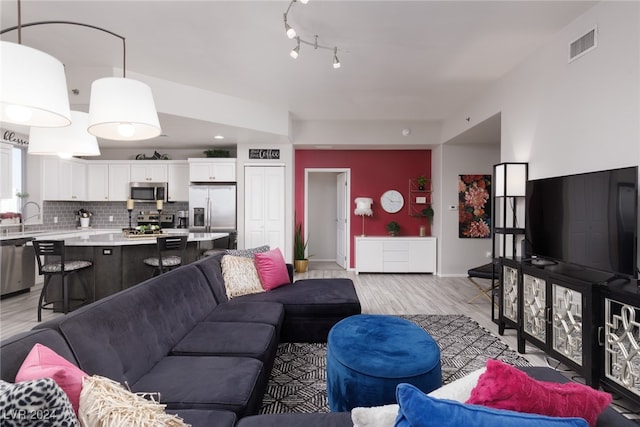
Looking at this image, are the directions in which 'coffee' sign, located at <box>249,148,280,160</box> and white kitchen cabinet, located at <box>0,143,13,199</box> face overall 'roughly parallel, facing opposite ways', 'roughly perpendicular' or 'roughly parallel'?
roughly perpendicular

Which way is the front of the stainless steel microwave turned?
toward the camera

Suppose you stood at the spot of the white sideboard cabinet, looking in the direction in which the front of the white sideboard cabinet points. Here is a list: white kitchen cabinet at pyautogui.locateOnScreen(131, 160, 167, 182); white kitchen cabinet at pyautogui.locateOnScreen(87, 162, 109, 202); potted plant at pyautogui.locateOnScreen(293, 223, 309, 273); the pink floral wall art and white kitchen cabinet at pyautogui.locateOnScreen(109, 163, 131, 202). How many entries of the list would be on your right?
4

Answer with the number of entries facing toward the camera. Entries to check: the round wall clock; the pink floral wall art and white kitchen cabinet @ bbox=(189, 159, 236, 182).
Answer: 3

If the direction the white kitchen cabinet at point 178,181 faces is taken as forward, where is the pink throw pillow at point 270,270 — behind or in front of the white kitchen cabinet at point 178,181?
in front

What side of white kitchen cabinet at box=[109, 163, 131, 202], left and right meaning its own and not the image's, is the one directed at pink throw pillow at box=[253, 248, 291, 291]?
front

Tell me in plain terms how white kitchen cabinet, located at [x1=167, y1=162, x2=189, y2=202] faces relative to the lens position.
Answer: facing the viewer

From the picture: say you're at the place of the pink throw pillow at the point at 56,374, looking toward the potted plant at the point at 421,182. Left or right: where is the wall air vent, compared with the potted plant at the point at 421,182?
right

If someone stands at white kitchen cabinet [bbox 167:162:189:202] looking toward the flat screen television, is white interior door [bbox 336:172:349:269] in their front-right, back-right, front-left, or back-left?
front-left

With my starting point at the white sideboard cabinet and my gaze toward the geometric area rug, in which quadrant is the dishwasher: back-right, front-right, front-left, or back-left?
front-right

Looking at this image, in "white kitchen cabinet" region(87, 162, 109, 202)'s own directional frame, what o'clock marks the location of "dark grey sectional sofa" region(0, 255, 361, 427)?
The dark grey sectional sofa is roughly at 12 o'clock from the white kitchen cabinet.

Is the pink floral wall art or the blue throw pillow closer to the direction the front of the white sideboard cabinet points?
the blue throw pillow

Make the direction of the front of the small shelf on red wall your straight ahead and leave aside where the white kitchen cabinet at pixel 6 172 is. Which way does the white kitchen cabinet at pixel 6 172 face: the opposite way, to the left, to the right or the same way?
to the left

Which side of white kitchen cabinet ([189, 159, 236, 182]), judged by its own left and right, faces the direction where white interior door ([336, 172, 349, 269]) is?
left

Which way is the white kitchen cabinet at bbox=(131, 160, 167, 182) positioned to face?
toward the camera

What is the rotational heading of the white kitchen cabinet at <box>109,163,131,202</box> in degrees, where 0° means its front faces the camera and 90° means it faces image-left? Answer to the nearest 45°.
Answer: approximately 0°

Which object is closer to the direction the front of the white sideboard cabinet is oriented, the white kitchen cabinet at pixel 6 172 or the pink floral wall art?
the white kitchen cabinet

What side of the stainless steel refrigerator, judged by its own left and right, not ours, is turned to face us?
front

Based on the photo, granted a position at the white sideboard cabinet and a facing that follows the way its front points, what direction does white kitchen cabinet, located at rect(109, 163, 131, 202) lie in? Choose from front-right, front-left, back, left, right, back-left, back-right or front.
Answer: right

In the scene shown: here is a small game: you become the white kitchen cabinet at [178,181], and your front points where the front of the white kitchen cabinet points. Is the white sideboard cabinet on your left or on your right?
on your left
